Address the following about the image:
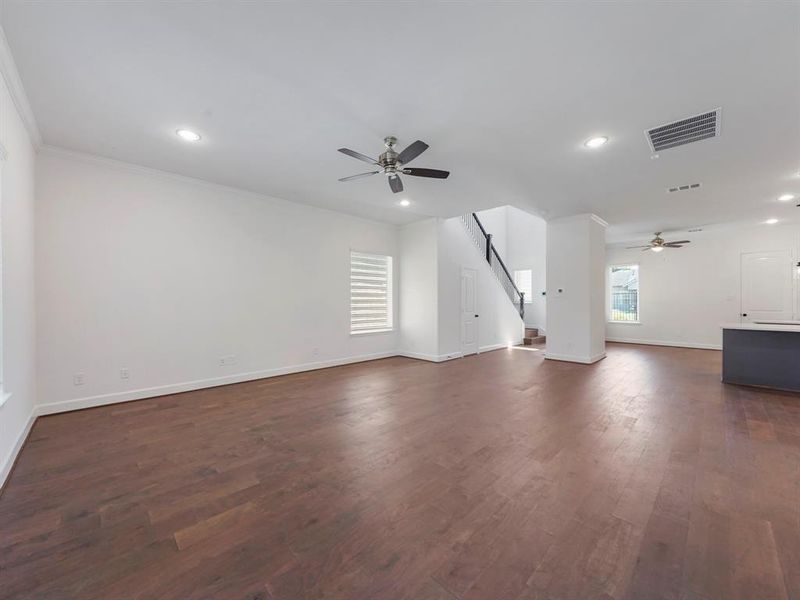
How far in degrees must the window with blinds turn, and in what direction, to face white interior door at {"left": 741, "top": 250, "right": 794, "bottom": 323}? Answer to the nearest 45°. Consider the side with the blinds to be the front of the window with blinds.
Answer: approximately 45° to its left

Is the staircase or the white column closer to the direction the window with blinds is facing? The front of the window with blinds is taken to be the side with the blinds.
the white column

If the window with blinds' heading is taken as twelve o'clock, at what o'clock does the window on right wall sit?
The window on right wall is roughly at 10 o'clock from the window with blinds.

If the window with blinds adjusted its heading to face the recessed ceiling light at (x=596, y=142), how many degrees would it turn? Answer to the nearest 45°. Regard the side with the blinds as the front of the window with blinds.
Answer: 0° — it already faces it

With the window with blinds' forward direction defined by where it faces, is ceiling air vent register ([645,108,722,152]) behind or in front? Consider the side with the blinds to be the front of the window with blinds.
in front

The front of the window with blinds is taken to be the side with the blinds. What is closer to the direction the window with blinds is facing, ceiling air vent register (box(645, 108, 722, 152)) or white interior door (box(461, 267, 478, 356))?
the ceiling air vent register

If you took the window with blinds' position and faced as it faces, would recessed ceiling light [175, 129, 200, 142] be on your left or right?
on your right

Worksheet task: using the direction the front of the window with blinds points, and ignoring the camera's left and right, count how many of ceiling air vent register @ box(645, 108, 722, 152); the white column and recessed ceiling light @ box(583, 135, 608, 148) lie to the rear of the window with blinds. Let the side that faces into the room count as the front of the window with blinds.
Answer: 0

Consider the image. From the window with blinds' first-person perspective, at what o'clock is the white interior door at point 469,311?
The white interior door is roughly at 10 o'clock from the window with blinds.

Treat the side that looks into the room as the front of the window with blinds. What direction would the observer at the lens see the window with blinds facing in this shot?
facing the viewer and to the right of the viewer

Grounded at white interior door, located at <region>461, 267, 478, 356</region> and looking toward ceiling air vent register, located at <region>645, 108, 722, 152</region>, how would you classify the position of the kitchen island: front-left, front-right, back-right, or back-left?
front-left

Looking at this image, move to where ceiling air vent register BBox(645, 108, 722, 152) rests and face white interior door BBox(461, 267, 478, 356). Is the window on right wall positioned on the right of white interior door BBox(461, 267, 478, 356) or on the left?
right
